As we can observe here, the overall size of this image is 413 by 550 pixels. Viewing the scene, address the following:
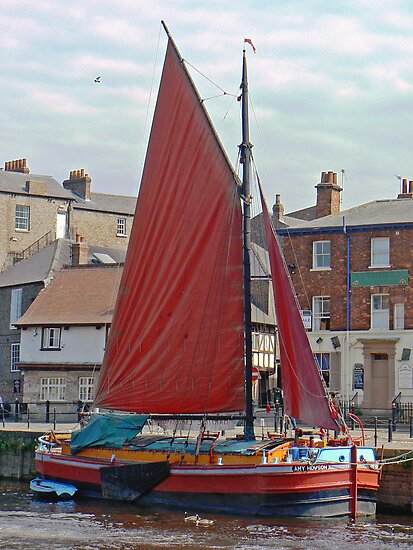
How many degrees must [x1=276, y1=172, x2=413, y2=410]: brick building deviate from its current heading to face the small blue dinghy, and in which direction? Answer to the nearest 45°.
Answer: approximately 45° to its right

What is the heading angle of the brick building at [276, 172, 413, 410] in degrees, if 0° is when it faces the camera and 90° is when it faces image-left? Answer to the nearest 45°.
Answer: approximately 0°
